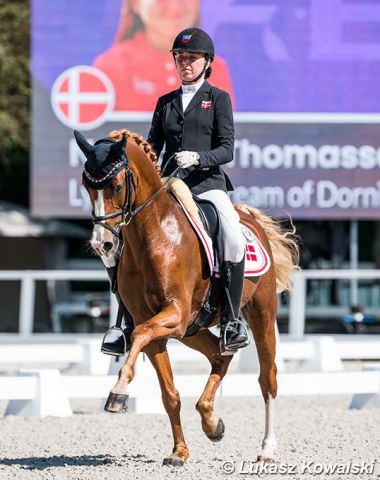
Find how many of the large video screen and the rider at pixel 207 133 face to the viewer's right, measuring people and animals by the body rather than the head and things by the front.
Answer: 0

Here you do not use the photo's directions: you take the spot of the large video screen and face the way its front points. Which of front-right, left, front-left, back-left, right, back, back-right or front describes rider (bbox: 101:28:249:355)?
front

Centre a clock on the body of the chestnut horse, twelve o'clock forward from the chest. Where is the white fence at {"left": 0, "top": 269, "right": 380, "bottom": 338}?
The white fence is roughly at 5 o'clock from the chestnut horse.

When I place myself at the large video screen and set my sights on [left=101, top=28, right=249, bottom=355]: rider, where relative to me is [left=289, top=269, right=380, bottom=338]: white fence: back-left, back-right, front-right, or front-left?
front-left

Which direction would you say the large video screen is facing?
toward the camera

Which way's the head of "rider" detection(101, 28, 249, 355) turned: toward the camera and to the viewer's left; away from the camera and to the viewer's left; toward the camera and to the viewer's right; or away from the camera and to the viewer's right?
toward the camera and to the viewer's left

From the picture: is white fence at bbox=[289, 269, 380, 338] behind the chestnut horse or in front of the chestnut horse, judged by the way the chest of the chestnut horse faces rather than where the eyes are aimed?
behind

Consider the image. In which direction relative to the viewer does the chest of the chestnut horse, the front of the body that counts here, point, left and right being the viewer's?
facing the viewer and to the left of the viewer

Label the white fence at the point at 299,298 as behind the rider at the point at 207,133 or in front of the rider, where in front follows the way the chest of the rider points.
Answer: behind

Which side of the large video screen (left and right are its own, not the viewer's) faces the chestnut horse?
front
